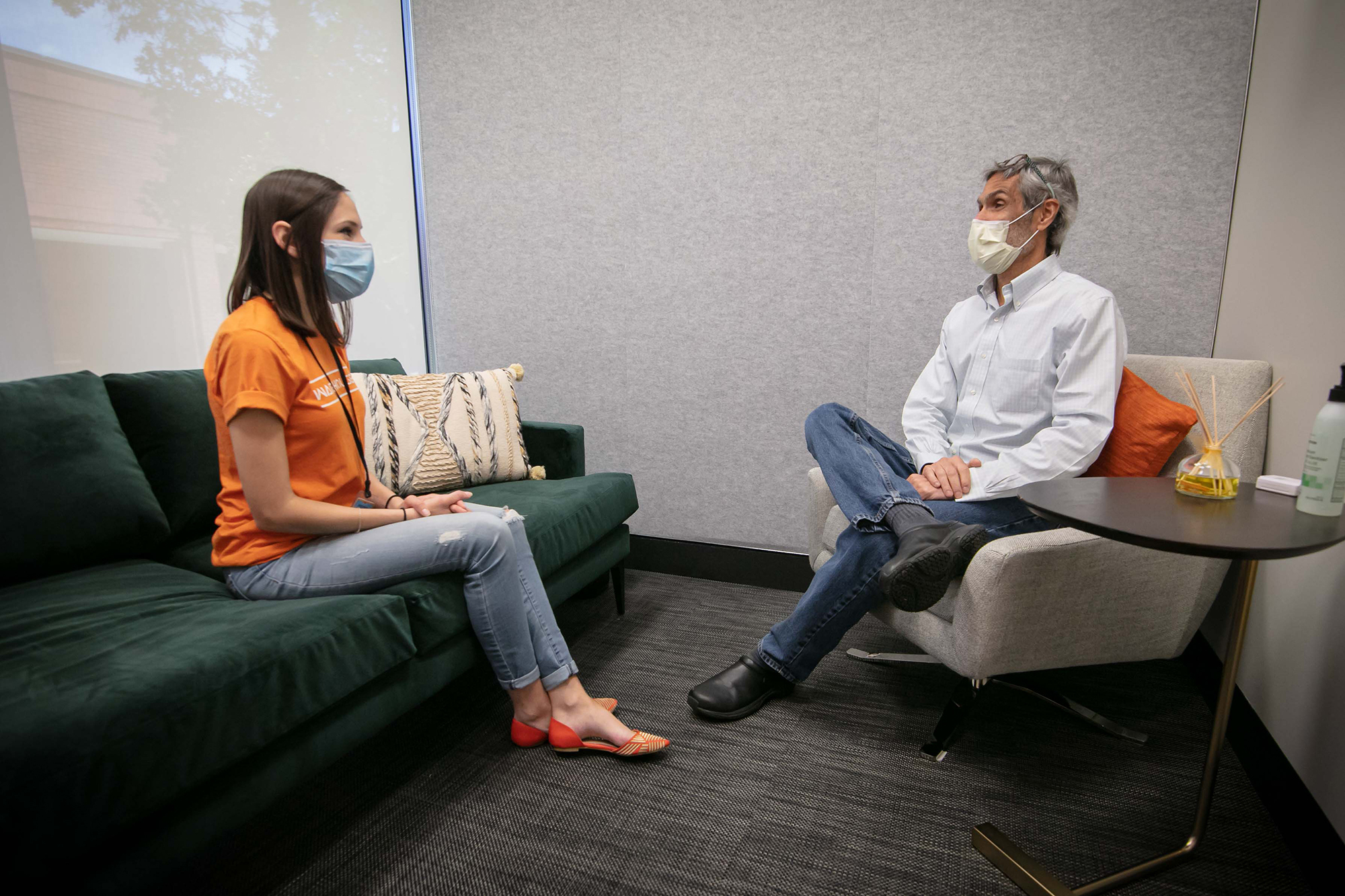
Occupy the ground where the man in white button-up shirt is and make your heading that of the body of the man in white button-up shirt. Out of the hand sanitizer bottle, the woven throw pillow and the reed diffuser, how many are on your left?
2

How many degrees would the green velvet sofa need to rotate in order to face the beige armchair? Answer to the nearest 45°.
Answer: approximately 45° to its left

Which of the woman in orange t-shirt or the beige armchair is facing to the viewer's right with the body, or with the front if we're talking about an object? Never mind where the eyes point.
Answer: the woman in orange t-shirt

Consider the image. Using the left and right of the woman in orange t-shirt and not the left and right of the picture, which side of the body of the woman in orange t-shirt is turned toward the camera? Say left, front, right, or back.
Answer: right

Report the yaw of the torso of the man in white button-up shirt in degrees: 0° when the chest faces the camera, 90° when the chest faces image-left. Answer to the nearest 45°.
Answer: approximately 45°

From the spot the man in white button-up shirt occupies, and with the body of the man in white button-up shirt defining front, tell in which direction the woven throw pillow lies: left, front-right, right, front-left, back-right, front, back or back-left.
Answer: front-right

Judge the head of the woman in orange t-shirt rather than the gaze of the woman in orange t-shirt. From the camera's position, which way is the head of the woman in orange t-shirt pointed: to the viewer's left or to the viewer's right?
to the viewer's right

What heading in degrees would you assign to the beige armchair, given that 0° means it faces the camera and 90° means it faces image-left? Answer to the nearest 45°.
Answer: approximately 45°

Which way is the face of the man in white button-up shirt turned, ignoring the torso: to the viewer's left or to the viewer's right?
to the viewer's left

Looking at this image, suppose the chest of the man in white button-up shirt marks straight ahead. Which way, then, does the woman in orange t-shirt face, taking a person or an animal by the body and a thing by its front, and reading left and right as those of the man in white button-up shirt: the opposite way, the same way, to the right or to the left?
the opposite way

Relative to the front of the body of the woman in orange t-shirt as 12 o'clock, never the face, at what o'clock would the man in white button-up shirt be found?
The man in white button-up shirt is roughly at 12 o'clock from the woman in orange t-shirt.
